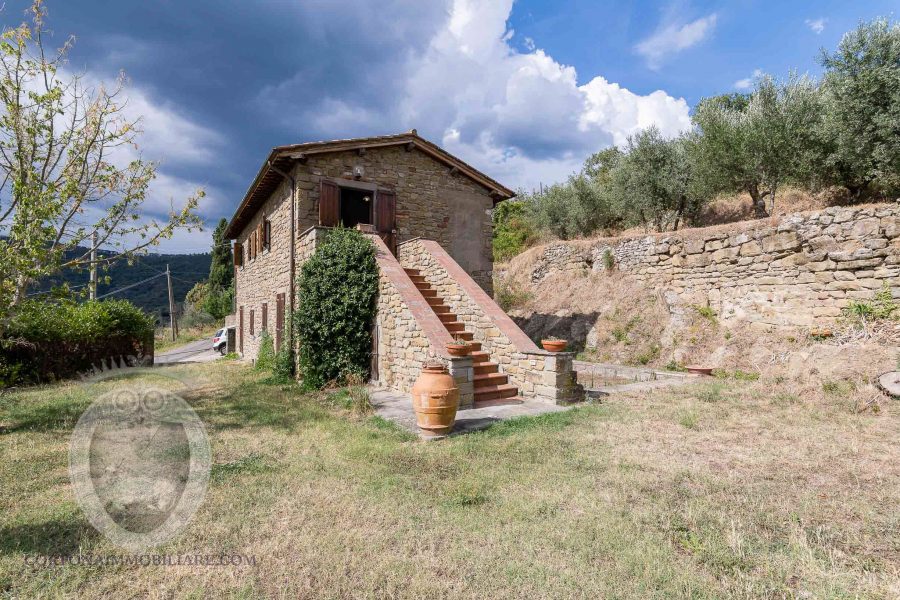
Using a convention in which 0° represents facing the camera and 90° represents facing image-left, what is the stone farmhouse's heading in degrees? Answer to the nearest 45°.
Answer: approximately 315°

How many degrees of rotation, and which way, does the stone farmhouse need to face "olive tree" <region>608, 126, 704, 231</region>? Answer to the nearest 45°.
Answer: approximately 90° to its left

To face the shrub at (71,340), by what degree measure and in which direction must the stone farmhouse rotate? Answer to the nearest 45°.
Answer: approximately 135° to its right
